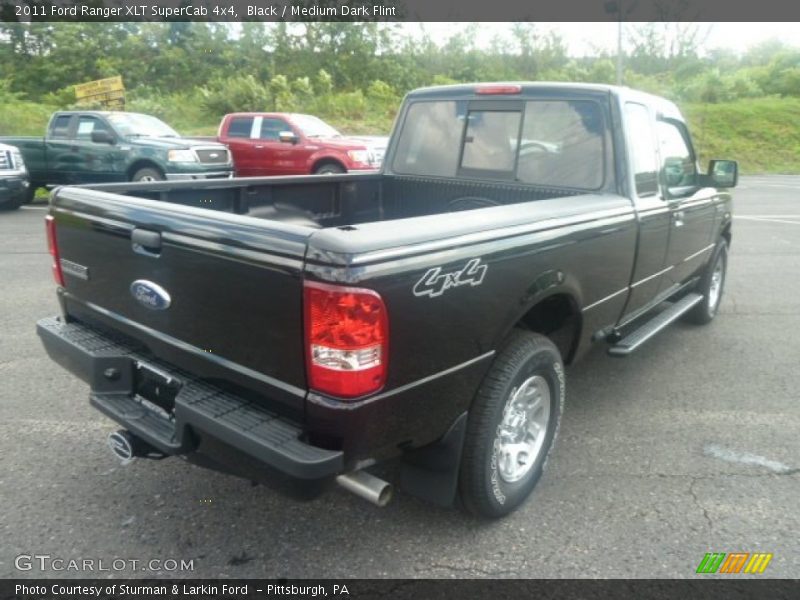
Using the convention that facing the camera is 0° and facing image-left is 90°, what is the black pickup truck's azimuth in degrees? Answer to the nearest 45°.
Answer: approximately 225°

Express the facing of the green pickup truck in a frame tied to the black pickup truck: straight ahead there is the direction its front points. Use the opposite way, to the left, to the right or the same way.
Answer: to the right

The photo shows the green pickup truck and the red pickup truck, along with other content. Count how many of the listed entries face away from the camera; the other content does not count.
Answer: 0

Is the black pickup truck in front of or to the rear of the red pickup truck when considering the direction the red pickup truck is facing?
in front

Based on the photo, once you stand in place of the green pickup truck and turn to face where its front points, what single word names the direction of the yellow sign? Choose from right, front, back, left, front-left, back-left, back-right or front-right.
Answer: back-left

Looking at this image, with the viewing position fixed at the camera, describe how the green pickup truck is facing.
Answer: facing the viewer and to the right of the viewer

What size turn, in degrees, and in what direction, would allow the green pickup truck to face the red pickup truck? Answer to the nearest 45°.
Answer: approximately 45° to its left

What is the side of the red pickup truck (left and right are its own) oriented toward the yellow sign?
back

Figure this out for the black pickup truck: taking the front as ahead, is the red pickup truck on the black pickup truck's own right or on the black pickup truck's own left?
on the black pickup truck's own left
